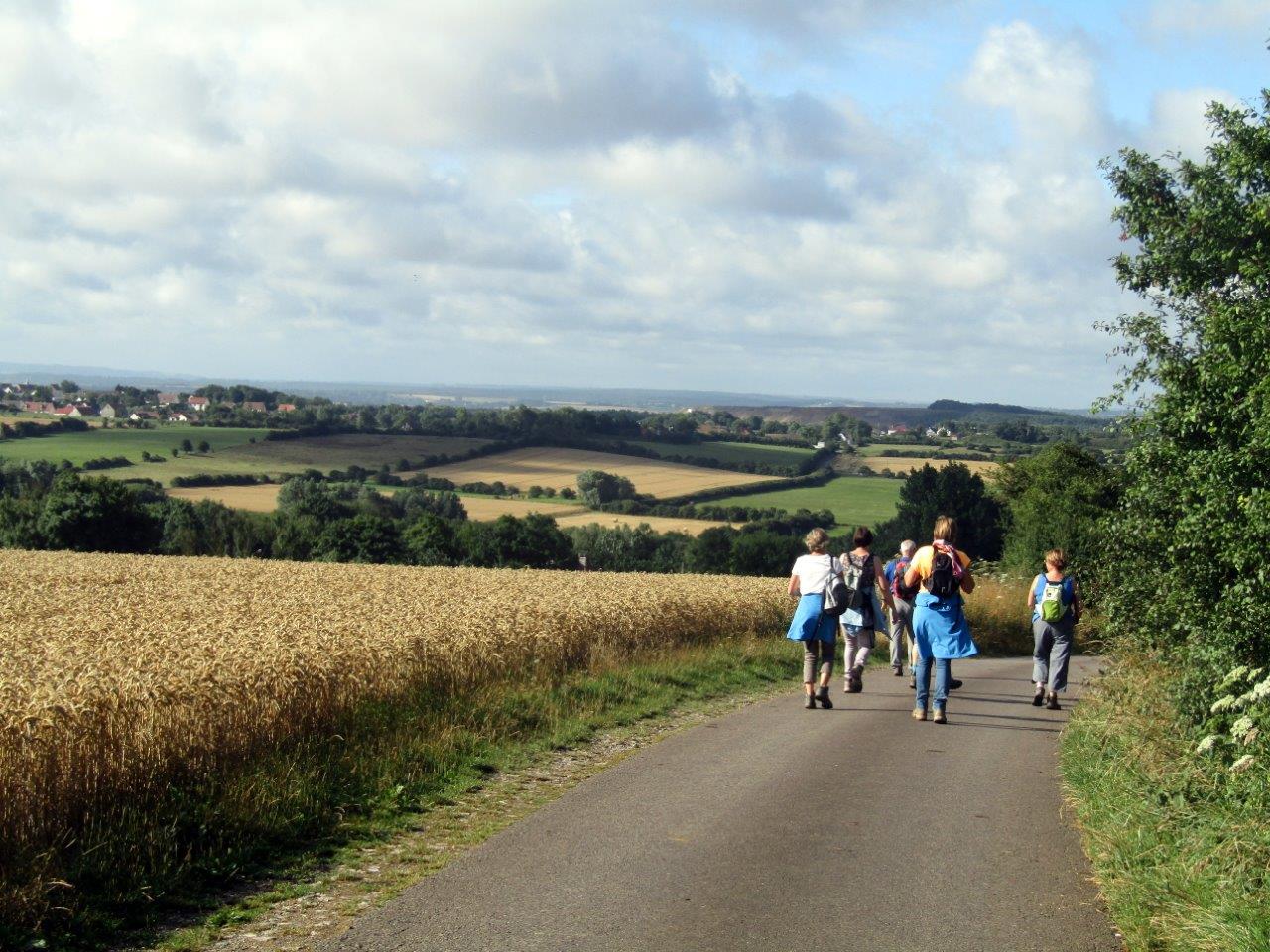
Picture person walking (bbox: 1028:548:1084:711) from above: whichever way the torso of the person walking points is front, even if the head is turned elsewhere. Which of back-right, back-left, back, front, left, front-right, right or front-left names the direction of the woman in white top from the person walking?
back-left

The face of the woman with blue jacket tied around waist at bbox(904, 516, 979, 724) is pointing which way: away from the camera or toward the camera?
away from the camera

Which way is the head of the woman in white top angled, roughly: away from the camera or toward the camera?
away from the camera

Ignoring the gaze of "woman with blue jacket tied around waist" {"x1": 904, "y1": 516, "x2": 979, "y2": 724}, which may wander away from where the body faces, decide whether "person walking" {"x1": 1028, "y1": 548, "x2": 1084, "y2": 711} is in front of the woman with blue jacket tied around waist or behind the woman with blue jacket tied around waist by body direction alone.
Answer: in front

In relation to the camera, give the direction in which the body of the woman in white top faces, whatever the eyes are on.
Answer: away from the camera

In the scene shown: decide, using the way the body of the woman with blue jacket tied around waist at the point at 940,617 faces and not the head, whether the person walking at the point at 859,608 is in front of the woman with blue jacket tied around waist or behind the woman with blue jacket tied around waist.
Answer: in front

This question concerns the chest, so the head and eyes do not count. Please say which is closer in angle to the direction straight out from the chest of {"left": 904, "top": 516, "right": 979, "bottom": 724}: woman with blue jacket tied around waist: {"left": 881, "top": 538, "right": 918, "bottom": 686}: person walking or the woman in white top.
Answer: the person walking

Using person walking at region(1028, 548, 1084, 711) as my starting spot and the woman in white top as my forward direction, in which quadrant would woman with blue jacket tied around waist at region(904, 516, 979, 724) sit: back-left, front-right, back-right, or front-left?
front-left

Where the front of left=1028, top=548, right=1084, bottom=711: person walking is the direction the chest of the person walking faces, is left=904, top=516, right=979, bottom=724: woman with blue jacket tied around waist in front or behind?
behind

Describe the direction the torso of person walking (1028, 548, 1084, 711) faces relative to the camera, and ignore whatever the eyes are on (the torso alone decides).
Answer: away from the camera

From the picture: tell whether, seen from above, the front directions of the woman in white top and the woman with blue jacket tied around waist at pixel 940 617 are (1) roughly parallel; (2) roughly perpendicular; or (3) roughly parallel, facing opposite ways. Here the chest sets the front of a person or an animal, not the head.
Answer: roughly parallel

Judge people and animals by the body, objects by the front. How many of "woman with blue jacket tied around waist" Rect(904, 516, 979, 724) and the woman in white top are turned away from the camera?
2

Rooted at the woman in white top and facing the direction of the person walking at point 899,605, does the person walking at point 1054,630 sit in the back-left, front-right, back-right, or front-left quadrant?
front-right

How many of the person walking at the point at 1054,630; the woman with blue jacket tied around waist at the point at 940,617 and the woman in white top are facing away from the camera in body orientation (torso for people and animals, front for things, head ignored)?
3

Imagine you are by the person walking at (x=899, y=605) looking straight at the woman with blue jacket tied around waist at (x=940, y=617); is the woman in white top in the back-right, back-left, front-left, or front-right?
front-right

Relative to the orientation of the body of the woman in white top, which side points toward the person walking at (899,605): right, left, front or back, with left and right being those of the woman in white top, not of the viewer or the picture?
front

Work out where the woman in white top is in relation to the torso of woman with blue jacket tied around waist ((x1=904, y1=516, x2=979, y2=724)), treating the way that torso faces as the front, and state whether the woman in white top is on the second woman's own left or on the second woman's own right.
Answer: on the second woman's own left

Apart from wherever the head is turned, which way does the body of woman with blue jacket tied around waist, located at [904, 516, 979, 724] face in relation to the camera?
away from the camera
